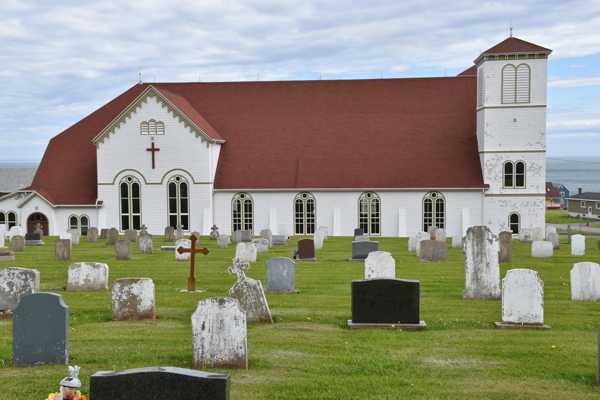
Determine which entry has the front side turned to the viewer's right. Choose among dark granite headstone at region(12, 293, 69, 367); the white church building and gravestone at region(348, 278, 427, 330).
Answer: the white church building

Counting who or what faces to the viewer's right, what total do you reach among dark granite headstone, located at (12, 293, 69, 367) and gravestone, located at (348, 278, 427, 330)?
0

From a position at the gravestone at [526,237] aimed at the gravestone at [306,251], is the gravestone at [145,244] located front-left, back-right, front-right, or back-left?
front-right

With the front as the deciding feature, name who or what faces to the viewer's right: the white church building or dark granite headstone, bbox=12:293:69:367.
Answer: the white church building

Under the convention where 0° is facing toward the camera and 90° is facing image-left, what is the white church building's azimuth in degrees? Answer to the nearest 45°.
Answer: approximately 270°

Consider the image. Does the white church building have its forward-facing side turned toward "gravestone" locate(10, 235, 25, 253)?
no
